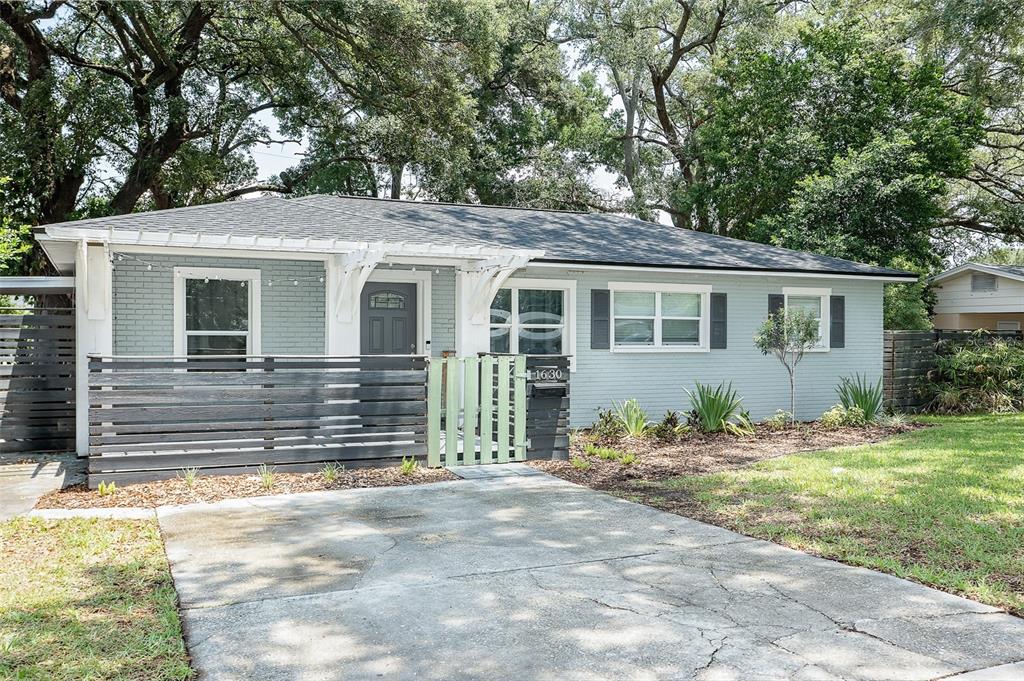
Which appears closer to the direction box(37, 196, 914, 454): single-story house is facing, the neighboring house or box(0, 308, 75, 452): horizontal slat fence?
the horizontal slat fence

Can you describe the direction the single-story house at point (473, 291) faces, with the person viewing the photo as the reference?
facing the viewer

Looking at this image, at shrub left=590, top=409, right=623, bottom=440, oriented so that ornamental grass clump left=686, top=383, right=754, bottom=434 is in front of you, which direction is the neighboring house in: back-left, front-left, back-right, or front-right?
front-left

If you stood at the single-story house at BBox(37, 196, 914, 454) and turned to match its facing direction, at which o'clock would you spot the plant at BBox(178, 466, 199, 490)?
The plant is roughly at 1 o'clock from the single-story house.

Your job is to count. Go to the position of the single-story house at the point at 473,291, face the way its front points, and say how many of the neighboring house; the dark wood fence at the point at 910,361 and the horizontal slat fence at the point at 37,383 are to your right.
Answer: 1

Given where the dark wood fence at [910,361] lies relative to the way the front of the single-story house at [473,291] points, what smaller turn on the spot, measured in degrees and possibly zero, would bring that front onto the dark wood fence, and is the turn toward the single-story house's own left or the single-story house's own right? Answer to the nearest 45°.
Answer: approximately 90° to the single-story house's own left

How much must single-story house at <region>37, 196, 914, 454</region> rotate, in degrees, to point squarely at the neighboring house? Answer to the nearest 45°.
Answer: approximately 135° to its left

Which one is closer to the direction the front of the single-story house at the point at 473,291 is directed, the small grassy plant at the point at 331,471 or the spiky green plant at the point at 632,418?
the small grassy plant

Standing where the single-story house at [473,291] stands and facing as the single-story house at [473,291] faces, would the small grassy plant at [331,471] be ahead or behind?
ahead

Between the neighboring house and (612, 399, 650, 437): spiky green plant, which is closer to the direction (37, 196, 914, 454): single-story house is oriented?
the spiky green plant

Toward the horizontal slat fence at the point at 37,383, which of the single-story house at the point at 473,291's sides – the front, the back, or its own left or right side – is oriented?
right

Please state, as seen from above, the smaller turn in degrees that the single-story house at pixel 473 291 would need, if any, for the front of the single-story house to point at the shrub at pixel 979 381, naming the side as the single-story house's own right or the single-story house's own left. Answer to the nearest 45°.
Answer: approximately 90° to the single-story house's own left
